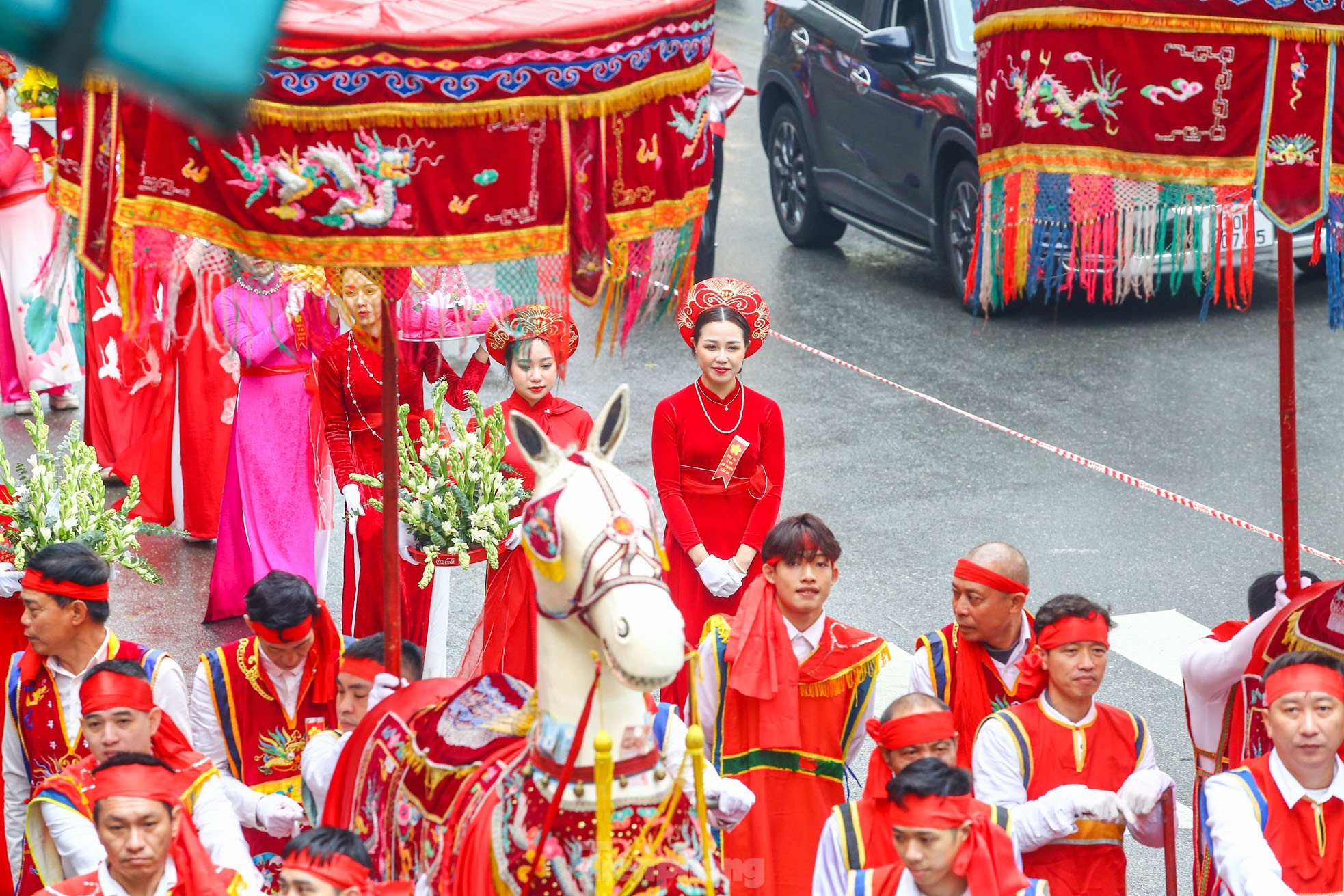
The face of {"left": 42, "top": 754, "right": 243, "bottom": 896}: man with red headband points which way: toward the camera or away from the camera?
toward the camera

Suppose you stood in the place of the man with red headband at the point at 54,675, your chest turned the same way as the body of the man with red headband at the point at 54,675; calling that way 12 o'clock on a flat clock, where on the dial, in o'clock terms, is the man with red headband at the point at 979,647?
the man with red headband at the point at 979,647 is roughly at 8 o'clock from the man with red headband at the point at 54,675.

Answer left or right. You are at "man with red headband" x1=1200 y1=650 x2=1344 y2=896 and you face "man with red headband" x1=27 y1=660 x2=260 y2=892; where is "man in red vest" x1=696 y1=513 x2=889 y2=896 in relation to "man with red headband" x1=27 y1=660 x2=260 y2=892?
right

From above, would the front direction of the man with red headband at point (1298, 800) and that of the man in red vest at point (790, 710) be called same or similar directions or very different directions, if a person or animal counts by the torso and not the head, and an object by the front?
same or similar directions

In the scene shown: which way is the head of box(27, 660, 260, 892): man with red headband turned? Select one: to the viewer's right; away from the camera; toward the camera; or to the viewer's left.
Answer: toward the camera

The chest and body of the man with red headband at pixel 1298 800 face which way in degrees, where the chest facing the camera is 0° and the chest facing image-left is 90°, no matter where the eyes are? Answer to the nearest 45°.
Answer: approximately 0°

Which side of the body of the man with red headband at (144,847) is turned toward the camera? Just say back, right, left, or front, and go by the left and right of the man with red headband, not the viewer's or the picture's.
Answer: front

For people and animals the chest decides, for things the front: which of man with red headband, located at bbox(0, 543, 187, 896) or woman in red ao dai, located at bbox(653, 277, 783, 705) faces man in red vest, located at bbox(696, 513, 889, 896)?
the woman in red ao dai

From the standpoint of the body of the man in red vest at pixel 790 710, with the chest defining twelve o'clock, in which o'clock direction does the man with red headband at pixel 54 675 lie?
The man with red headband is roughly at 3 o'clock from the man in red vest.

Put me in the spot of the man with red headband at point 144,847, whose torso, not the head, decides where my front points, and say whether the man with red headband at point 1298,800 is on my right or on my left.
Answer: on my left

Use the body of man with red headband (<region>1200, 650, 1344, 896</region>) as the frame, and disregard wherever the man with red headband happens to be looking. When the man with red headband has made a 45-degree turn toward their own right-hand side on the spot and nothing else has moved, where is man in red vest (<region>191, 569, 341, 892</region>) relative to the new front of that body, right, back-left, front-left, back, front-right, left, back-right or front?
front-right

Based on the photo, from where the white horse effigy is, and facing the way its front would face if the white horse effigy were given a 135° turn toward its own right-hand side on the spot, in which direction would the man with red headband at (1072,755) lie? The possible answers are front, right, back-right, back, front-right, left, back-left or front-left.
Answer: back-right

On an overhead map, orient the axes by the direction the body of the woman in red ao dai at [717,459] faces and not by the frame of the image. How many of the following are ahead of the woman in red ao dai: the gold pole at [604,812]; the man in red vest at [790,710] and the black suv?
2

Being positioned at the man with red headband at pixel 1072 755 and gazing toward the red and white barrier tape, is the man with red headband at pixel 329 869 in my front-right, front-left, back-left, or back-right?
back-left
